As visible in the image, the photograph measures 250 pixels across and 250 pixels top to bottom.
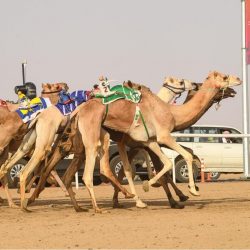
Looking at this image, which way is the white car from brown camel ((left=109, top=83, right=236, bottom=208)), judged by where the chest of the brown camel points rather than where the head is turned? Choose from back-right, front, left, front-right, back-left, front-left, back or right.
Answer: left

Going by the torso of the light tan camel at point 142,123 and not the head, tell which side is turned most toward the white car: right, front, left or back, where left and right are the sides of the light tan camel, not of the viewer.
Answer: left

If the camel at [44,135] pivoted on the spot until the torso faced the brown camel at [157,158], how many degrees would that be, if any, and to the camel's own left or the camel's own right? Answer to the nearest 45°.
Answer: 0° — it already faces it

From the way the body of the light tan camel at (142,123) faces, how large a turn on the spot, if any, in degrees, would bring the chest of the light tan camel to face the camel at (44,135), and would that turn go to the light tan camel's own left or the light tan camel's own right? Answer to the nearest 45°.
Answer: approximately 180°

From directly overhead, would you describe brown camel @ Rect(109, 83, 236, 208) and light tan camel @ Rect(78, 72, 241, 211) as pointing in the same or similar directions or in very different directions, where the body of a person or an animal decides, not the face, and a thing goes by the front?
same or similar directions

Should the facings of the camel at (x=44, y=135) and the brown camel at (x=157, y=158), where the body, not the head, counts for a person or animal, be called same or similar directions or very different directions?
same or similar directions

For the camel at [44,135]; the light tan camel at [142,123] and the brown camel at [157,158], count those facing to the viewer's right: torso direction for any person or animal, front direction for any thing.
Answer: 3

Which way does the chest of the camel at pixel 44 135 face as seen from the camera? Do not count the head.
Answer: to the viewer's right

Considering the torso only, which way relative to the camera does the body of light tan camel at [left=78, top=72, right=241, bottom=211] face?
to the viewer's right

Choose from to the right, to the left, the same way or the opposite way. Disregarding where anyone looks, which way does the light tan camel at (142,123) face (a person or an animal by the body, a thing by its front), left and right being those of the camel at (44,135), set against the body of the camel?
the same way

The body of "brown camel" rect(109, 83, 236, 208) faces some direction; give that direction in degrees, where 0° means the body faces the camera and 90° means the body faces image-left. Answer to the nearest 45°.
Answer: approximately 270°

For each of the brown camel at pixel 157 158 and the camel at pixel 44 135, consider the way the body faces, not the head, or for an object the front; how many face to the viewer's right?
2
